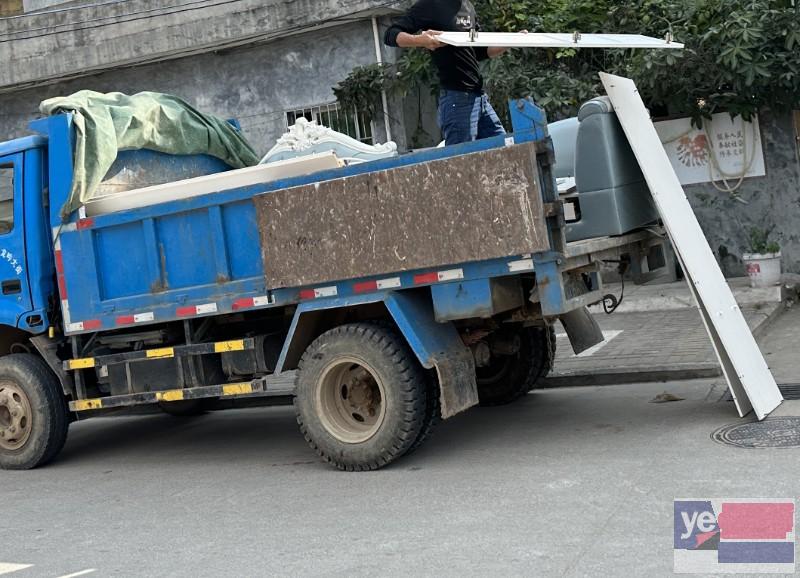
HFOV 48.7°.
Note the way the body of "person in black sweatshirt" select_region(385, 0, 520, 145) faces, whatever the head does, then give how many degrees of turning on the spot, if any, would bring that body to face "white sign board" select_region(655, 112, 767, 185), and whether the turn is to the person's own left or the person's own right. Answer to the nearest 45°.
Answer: approximately 90° to the person's own left

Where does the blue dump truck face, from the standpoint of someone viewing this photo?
facing away from the viewer and to the left of the viewer

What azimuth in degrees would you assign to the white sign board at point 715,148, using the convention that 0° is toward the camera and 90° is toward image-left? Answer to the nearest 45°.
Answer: approximately 0°

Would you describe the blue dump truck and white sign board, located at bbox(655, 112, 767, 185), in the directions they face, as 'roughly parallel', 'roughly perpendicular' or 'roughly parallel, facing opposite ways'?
roughly perpendicular

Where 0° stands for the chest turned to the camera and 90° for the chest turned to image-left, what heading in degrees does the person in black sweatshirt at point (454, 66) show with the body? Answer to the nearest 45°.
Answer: approximately 315°

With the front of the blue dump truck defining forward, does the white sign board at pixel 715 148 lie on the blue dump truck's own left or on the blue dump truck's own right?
on the blue dump truck's own right

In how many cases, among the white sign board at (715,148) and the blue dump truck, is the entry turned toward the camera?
1
